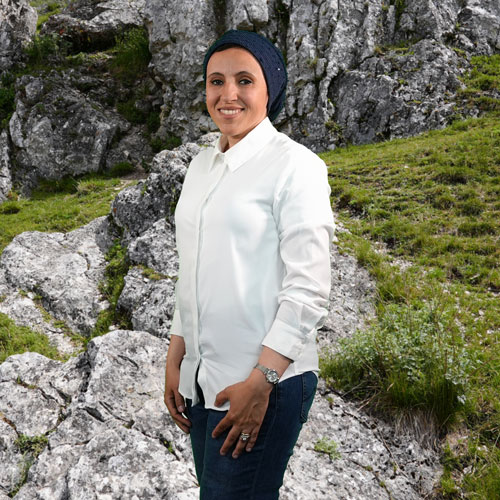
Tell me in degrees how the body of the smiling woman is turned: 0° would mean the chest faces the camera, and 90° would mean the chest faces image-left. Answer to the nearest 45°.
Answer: approximately 45°

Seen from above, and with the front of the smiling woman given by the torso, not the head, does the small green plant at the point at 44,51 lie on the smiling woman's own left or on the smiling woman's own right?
on the smiling woman's own right

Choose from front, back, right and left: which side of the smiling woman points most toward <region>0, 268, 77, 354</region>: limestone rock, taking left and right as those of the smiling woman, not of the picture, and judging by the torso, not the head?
right

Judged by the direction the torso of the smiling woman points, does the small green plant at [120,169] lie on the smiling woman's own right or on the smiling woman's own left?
on the smiling woman's own right

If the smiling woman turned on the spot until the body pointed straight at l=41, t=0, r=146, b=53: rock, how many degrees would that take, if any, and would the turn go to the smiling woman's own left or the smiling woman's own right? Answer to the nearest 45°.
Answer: approximately 135° to the smiling woman's own right

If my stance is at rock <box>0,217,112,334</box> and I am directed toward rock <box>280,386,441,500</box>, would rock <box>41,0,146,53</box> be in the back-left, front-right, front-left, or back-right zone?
back-left

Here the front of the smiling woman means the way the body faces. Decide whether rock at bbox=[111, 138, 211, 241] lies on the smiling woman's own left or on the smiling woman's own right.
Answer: on the smiling woman's own right

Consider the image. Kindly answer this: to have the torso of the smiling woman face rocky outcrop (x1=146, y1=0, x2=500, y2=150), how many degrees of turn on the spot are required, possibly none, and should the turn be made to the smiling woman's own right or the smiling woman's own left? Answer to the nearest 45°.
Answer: approximately 135° to the smiling woman's own right
